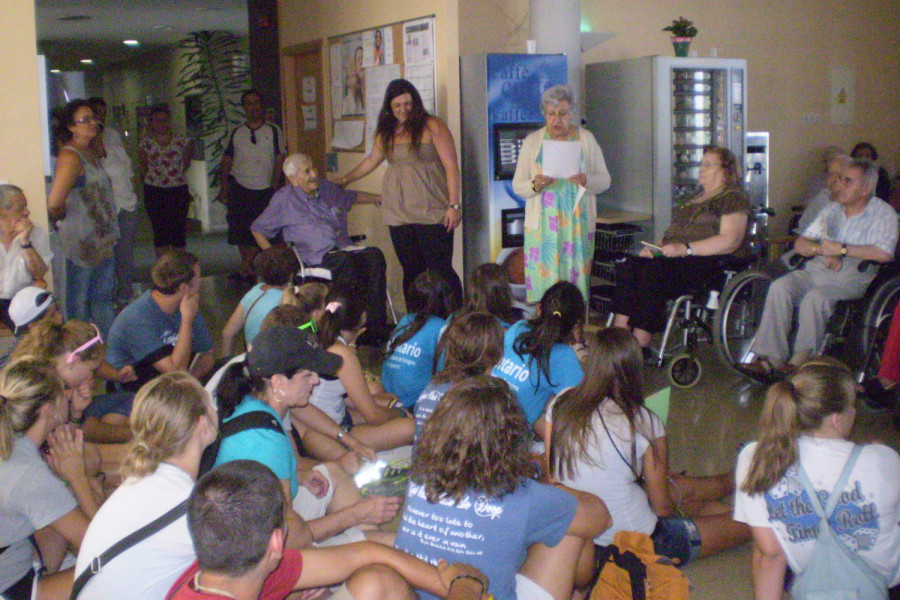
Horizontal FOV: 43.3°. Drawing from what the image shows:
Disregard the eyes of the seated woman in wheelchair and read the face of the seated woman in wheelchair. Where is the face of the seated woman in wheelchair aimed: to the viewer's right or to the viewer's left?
to the viewer's left

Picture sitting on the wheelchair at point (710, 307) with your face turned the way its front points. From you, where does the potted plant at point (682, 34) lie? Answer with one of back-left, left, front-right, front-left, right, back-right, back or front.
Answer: back-right

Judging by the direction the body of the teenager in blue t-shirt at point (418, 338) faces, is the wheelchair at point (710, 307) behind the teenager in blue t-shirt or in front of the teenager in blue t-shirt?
in front

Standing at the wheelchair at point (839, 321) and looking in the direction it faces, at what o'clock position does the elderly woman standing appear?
The elderly woman standing is roughly at 2 o'clock from the wheelchair.

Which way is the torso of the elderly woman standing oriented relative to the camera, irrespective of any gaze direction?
toward the camera

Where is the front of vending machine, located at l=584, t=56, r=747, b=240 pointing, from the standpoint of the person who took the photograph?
facing the viewer and to the right of the viewer

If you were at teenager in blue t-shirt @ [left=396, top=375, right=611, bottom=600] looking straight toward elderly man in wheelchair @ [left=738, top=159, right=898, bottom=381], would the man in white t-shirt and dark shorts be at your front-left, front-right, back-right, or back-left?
front-left

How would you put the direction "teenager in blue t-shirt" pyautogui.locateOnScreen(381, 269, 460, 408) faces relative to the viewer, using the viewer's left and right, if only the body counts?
facing away from the viewer and to the right of the viewer

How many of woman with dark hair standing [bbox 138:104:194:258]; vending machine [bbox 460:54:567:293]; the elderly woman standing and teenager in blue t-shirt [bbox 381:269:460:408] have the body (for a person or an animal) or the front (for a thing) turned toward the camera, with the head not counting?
3

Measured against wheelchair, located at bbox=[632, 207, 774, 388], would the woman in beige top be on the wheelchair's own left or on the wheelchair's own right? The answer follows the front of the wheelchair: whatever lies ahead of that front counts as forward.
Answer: on the wheelchair's own right

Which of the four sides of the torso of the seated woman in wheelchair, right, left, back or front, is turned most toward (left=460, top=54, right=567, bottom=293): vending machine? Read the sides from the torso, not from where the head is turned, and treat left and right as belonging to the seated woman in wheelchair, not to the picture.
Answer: right

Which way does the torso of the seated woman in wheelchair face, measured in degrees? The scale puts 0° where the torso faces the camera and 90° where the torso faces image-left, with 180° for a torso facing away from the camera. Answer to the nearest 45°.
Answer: approximately 45°

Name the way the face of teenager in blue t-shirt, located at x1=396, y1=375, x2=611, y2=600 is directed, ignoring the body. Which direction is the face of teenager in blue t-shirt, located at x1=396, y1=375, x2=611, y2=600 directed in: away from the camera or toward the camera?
away from the camera

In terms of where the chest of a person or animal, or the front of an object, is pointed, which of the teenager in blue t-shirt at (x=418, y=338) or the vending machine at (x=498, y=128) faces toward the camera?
the vending machine

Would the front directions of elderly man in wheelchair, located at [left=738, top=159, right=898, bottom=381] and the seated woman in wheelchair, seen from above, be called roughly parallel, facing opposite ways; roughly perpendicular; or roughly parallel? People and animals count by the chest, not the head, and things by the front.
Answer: roughly parallel

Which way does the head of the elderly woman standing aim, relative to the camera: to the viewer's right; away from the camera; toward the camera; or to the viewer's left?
toward the camera

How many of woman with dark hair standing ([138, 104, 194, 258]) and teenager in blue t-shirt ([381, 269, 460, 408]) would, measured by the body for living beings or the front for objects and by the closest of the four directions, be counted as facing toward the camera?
1

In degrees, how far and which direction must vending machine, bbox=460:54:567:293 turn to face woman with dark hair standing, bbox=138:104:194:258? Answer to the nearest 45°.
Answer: approximately 135° to its right

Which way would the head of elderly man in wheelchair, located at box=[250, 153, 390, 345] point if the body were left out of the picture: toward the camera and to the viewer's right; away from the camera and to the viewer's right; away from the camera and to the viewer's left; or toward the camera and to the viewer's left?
toward the camera and to the viewer's right

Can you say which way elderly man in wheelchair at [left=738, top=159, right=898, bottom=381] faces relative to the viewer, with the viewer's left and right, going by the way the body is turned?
facing the viewer and to the left of the viewer
